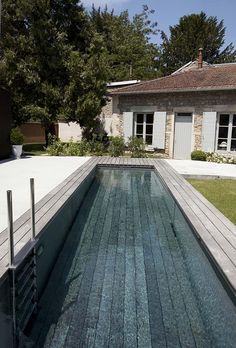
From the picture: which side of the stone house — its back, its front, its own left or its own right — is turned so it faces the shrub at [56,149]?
right

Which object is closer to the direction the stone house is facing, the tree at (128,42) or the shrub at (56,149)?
the shrub

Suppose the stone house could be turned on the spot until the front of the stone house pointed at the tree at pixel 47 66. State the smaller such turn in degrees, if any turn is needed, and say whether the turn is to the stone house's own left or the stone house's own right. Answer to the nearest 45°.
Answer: approximately 90° to the stone house's own right

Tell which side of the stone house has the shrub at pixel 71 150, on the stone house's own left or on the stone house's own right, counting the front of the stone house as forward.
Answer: on the stone house's own right

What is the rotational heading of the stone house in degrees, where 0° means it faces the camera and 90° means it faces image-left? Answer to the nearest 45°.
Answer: approximately 0°

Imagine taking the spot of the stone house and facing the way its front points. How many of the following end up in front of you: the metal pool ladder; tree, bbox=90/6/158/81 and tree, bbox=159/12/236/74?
1

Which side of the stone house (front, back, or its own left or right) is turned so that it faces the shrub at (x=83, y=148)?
right

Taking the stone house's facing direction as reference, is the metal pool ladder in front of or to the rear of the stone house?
in front
